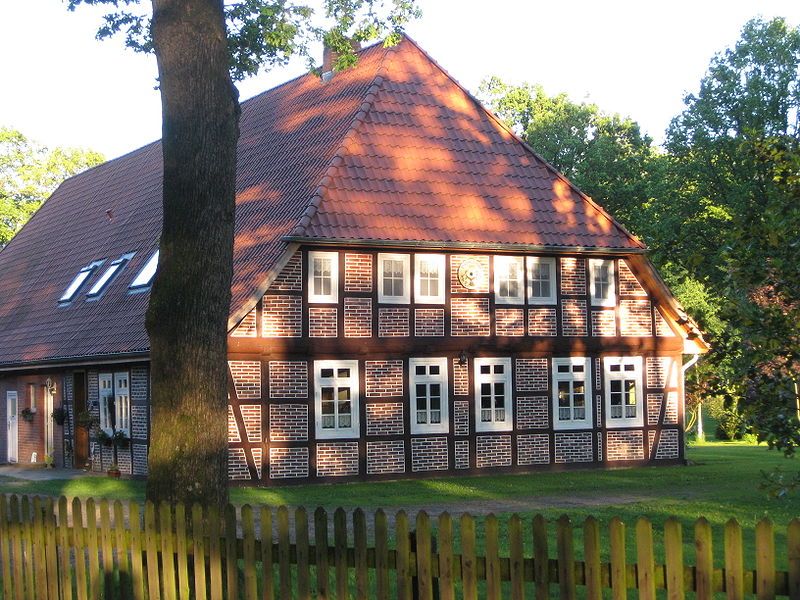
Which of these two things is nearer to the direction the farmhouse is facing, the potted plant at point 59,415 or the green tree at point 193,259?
the green tree

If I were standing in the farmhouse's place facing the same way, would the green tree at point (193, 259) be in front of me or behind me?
in front

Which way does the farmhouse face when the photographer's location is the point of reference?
facing the viewer

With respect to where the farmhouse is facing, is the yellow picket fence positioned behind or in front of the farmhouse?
in front

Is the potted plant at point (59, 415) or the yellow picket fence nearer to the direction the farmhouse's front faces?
the yellow picket fence
